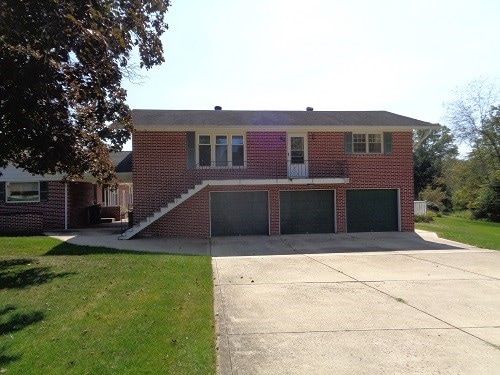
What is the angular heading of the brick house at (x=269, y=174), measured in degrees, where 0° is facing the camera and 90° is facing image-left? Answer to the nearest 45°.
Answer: approximately 0°

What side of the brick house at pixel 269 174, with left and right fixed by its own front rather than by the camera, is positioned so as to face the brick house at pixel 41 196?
right

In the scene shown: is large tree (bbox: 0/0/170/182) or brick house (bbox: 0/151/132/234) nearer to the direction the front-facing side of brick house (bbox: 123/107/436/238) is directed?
the large tree
